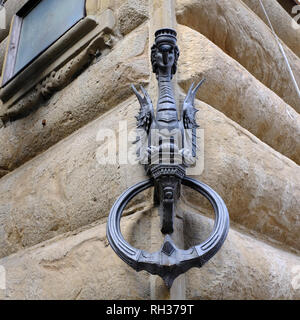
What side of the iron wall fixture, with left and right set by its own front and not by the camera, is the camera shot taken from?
front
